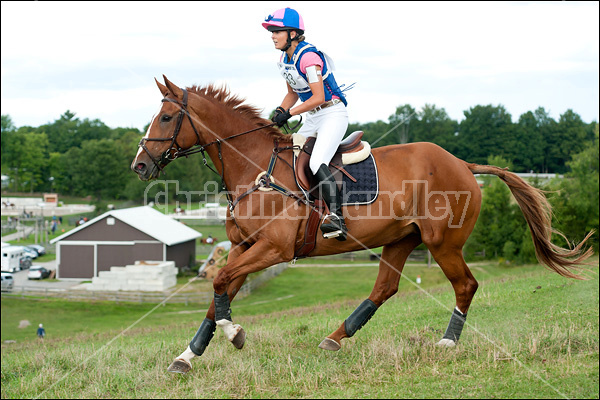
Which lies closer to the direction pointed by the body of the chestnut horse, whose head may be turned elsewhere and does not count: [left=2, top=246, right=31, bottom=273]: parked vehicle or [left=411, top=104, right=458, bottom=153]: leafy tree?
the parked vehicle

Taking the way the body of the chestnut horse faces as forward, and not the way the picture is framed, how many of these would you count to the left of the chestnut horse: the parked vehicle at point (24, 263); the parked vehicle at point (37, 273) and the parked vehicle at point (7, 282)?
0

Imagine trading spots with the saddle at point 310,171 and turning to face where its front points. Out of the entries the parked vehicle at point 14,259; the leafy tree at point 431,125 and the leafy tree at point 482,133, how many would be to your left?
0

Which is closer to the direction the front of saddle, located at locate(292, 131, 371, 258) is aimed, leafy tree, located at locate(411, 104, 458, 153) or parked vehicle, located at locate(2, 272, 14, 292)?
the parked vehicle

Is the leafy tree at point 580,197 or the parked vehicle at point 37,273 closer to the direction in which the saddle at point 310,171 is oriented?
the parked vehicle

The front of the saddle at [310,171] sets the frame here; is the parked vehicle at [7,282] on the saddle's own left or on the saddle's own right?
on the saddle's own right

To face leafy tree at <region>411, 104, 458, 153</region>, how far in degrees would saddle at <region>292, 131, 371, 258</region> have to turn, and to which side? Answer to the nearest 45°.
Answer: approximately 90° to its right

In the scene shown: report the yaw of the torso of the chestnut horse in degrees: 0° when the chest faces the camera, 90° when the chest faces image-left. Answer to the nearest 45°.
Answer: approximately 90°

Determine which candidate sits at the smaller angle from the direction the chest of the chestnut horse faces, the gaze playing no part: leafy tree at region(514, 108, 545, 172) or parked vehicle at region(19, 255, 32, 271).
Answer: the parked vehicle

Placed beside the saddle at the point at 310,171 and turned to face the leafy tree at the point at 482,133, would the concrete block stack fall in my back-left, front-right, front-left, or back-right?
front-left

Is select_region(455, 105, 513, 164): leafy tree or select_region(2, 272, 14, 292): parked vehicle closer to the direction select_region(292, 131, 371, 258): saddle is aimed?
the parked vehicle

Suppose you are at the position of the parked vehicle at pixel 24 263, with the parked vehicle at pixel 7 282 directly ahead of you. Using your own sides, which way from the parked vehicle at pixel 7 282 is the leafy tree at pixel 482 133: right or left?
left

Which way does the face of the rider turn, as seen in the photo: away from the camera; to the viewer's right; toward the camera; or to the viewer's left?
to the viewer's left

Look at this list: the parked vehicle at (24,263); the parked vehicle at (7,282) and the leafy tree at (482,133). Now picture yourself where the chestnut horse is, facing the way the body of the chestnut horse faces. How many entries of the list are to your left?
0

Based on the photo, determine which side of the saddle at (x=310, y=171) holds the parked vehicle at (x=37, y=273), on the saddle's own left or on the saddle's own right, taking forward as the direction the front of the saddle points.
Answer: on the saddle's own right

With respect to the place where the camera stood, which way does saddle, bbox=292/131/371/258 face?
facing to the left of the viewer
